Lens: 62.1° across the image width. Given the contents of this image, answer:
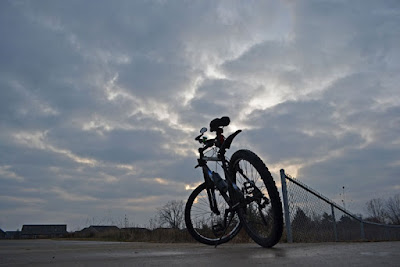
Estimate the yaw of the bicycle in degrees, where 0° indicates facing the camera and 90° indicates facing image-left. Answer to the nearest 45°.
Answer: approximately 135°
